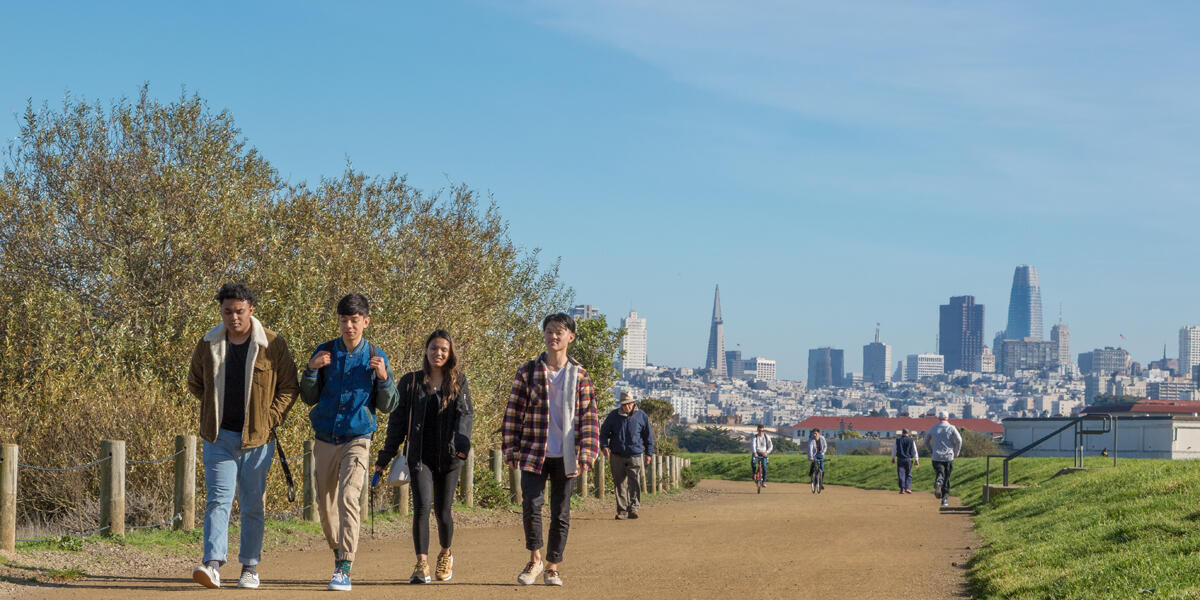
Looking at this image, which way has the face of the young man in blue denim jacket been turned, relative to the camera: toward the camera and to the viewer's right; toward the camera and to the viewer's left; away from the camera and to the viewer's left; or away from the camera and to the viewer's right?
toward the camera and to the viewer's left

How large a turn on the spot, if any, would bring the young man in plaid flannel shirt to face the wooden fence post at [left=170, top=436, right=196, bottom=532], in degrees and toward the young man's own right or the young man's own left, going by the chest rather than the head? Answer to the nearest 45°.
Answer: approximately 135° to the young man's own right

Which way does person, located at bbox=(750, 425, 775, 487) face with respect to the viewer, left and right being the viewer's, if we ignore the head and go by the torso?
facing the viewer

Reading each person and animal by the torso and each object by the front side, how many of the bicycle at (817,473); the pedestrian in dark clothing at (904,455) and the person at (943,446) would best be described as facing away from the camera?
2

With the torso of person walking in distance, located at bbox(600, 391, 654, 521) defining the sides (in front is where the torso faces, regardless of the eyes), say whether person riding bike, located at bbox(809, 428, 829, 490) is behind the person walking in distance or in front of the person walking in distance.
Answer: behind

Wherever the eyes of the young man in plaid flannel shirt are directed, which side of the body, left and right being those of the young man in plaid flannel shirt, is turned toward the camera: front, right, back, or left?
front

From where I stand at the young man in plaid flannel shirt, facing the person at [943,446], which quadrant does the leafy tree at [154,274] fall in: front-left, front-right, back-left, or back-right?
front-left

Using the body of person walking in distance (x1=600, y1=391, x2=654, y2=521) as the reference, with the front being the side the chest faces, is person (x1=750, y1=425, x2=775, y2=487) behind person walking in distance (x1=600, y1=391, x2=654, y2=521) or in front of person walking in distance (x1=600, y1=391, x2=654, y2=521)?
behind
